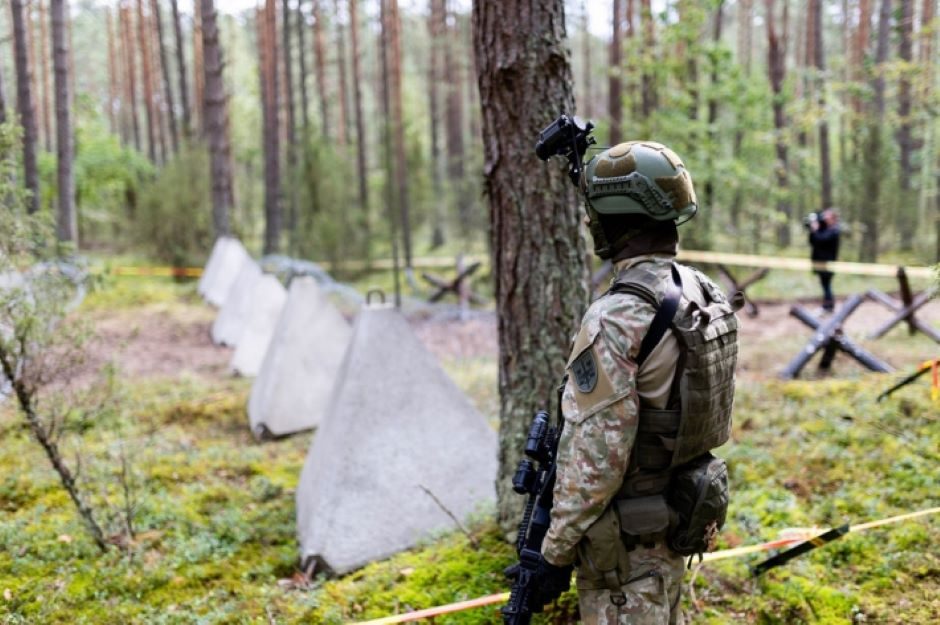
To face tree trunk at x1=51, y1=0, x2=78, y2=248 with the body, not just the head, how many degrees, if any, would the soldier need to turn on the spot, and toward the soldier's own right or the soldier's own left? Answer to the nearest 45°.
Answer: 0° — they already face it

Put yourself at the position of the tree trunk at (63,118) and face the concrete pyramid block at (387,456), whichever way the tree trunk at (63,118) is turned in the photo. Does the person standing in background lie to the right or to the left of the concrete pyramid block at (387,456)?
left

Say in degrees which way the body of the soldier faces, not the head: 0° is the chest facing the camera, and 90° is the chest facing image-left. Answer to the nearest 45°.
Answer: approximately 135°

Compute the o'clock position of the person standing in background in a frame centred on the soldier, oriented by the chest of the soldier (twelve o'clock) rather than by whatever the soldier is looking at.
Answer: The person standing in background is roughly at 2 o'clock from the soldier.

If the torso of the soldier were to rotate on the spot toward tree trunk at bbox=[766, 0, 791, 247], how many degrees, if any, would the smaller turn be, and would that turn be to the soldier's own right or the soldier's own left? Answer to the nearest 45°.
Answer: approximately 45° to the soldier's own right

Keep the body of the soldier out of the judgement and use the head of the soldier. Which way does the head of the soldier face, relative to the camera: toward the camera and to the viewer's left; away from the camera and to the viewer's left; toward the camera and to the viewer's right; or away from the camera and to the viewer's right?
away from the camera and to the viewer's left

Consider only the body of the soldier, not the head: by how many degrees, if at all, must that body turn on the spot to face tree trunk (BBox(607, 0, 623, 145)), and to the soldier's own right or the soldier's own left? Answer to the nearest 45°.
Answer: approximately 45° to the soldier's own right
